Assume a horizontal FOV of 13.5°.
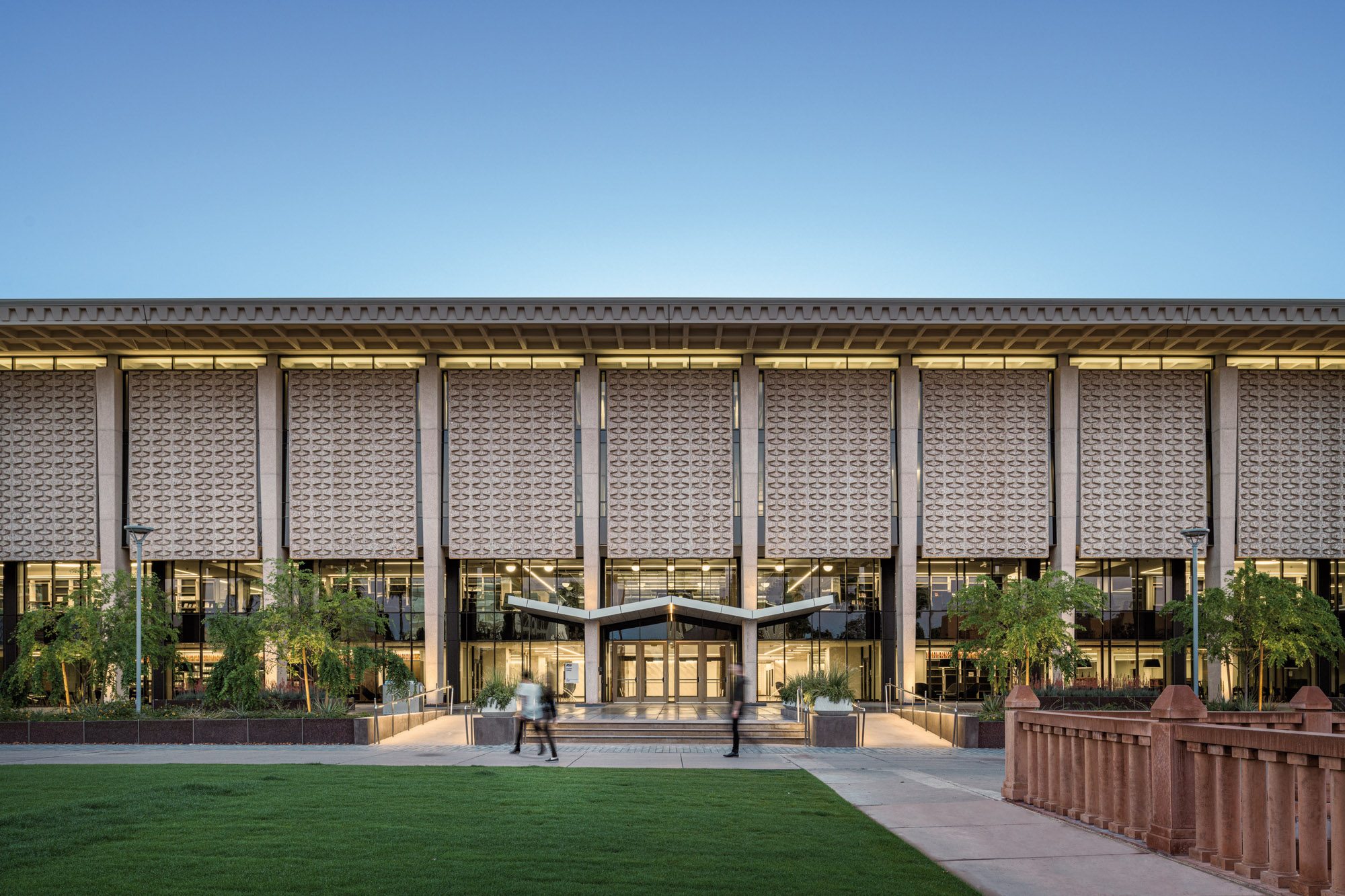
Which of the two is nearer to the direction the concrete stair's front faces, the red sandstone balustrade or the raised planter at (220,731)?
the red sandstone balustrade

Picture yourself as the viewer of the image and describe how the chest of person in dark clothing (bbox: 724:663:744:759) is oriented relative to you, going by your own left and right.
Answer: facing to the left of the viewer

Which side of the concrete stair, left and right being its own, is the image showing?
front

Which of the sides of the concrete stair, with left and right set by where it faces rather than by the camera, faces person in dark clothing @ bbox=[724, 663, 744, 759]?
front

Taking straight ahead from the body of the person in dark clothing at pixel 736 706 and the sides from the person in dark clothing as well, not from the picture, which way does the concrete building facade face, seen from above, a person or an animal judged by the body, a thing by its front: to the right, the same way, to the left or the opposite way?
to the left

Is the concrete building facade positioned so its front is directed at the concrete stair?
yes
